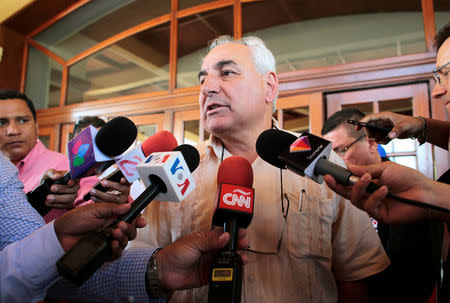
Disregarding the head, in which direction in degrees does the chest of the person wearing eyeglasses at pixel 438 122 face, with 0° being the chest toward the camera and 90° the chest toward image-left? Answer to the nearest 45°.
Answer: approximately 90°

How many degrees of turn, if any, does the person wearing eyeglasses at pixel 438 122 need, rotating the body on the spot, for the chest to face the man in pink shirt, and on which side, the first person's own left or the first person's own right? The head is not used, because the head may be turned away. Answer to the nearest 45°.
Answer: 0° — they already face them
